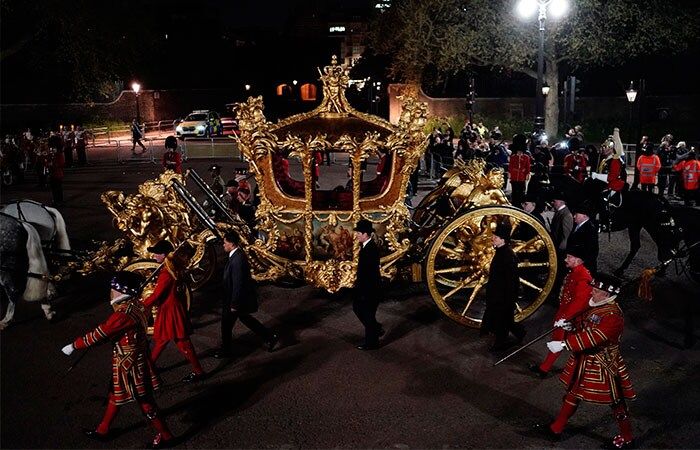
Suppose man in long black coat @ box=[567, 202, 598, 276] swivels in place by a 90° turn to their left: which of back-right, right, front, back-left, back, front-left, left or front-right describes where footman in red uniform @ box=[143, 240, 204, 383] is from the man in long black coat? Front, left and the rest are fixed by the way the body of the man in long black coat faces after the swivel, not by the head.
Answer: front-right

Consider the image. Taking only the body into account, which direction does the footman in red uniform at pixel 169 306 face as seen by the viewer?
to the viewer's left

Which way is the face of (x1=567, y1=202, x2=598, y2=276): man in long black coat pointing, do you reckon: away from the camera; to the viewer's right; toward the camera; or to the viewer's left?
to the viewer's left

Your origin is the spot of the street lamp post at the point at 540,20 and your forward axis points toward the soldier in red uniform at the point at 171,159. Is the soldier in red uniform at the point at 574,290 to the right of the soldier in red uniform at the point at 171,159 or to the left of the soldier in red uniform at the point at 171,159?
left

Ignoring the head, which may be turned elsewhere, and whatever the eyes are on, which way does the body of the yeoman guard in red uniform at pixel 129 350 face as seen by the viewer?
to the viewer's left

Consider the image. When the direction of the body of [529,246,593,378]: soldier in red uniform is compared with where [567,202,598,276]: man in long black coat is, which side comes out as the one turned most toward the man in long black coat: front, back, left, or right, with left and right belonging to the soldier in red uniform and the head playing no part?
right

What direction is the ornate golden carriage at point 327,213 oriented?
to the viewer's left

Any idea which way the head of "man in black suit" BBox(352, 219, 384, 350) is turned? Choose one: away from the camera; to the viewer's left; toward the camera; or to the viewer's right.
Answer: to the viewer's left

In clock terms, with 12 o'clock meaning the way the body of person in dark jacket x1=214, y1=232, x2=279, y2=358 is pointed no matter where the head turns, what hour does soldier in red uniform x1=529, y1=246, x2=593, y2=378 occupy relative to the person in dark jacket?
The soldier in red uniform is roughly at 7 o'clock from the person in dark jacket.

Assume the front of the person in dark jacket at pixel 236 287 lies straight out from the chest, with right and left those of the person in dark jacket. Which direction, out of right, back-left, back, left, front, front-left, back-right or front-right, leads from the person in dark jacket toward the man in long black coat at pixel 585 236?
back

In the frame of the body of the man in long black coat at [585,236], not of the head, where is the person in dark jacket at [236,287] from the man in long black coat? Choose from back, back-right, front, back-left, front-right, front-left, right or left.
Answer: front-left

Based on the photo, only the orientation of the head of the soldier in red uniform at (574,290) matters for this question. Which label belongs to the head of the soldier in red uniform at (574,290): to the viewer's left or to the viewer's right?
to the viewer's left

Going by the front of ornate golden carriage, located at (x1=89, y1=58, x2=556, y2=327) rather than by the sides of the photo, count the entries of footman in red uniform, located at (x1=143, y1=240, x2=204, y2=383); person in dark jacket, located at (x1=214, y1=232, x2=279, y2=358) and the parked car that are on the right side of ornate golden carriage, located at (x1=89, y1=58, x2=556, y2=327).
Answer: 1

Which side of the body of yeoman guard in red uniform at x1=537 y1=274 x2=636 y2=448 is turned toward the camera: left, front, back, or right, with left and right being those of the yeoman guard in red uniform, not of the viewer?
left
